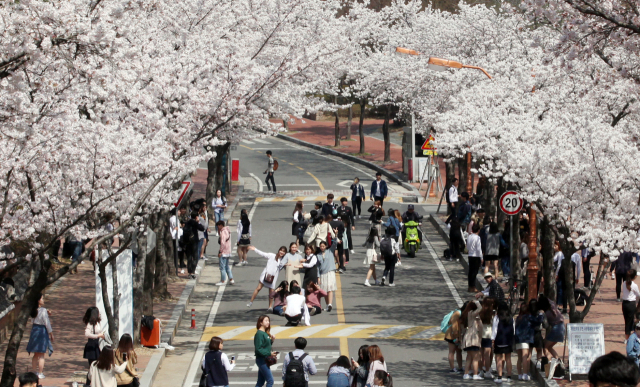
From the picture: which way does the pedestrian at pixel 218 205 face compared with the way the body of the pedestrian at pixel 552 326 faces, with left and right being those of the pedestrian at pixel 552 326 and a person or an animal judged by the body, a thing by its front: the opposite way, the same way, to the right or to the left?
to the left

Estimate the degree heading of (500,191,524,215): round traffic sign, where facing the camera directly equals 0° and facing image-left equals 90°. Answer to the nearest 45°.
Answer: approximately 0°

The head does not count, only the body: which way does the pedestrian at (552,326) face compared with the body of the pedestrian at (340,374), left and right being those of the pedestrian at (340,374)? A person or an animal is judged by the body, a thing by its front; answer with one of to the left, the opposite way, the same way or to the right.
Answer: to the left

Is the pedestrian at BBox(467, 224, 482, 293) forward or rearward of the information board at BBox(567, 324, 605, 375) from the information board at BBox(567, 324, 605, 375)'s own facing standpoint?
rearward

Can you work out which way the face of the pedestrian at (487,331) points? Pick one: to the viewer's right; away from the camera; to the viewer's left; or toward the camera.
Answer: away from the camera

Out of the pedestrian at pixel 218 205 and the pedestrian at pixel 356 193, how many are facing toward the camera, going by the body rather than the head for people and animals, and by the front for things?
2

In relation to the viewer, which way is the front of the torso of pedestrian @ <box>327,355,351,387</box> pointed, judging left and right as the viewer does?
facing away from the viewer

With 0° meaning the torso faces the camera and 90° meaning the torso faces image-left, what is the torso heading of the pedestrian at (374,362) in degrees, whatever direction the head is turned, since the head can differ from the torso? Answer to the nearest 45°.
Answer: approximately 180°

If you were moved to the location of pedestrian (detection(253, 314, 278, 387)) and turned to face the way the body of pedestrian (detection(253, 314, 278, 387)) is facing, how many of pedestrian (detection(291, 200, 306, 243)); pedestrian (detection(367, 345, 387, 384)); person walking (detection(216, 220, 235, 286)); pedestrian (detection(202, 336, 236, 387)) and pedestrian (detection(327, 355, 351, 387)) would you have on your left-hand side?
2

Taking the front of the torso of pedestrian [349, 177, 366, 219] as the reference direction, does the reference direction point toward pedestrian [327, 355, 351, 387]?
yes

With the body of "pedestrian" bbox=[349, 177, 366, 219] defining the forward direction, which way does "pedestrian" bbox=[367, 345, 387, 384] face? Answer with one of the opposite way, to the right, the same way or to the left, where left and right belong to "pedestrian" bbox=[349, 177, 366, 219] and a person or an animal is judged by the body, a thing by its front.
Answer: the opposite way

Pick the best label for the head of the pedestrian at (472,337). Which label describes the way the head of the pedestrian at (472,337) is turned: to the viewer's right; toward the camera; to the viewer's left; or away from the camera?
away from the camera

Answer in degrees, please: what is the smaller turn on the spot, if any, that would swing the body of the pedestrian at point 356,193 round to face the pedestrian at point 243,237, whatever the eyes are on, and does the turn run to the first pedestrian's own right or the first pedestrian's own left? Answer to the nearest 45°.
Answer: approximately 45° to the first pedestrian's own right
